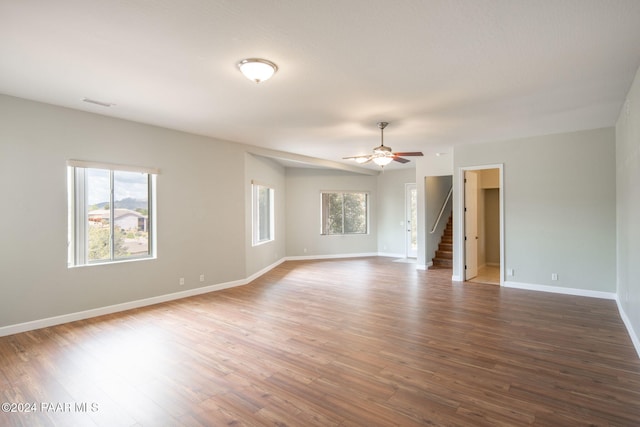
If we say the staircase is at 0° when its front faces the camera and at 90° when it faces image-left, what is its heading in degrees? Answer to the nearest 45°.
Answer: approximately 45°
